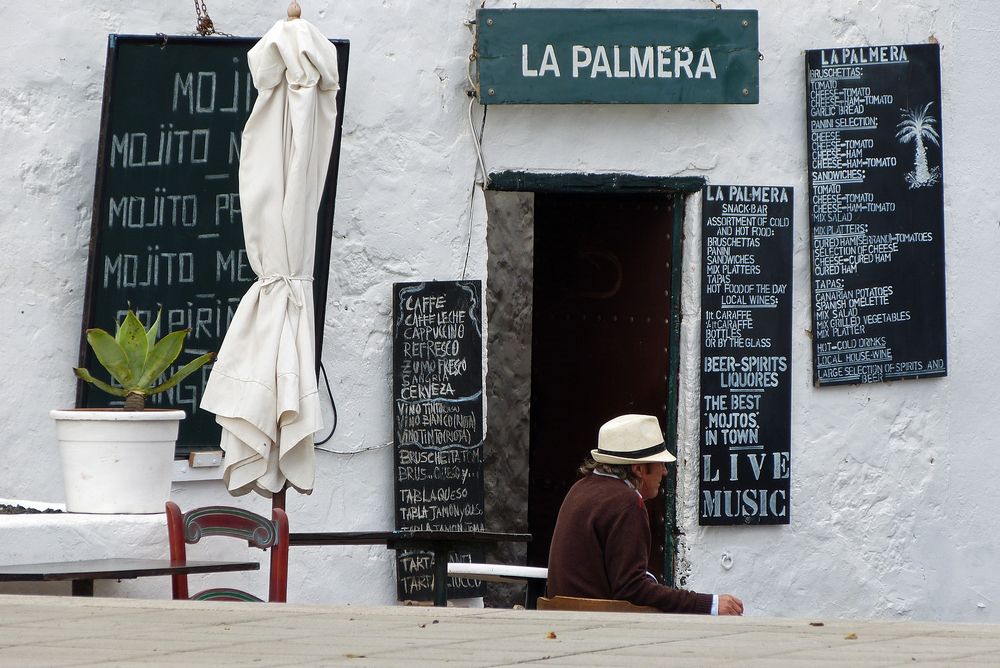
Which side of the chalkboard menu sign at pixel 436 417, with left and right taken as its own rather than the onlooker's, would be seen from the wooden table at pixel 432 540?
front

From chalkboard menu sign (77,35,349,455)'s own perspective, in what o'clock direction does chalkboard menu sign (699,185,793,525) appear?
chalkboard menu sign (699,185,793,525) is roughly at 9 o'clock from chalkboard menu sign (77,35,349,455).

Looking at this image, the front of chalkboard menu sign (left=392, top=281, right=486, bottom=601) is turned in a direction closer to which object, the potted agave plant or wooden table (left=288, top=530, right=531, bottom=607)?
the wooden table

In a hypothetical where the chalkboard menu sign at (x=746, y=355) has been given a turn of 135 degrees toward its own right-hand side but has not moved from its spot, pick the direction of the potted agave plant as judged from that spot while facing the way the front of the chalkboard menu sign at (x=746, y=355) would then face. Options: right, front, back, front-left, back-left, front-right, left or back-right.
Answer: left

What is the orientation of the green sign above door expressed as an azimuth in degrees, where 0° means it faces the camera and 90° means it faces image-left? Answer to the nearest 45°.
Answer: approximately 0°

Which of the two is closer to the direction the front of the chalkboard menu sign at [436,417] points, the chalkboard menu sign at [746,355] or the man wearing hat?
the man wearing hat

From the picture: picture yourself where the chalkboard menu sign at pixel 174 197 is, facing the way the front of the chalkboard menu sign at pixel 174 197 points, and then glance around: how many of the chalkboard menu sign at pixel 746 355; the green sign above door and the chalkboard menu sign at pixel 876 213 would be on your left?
3

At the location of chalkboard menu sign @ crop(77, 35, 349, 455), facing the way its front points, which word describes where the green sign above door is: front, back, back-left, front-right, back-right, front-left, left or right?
left
